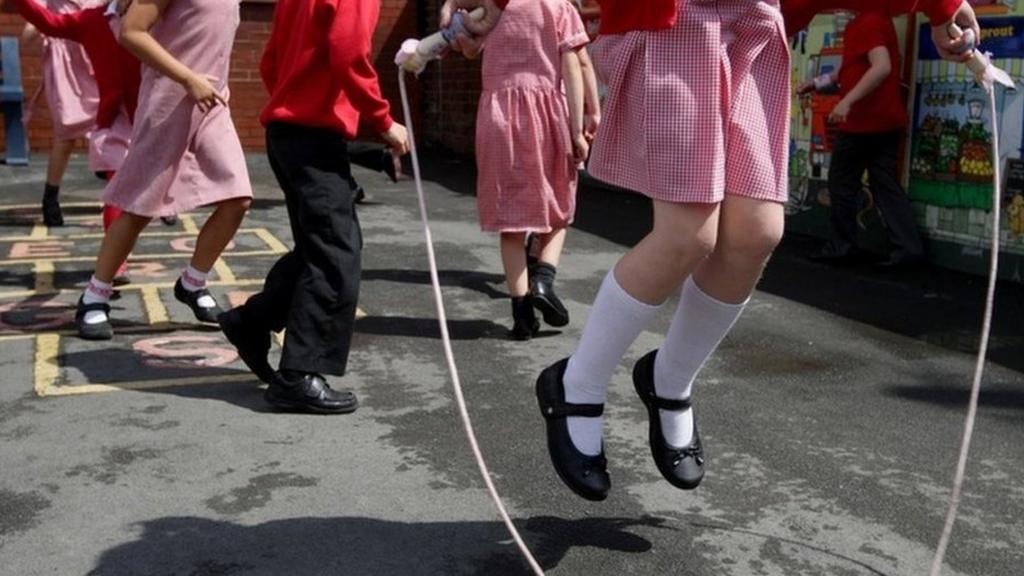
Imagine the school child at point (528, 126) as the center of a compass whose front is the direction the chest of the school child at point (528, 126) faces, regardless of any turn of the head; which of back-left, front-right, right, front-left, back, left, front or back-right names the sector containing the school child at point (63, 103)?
front-left

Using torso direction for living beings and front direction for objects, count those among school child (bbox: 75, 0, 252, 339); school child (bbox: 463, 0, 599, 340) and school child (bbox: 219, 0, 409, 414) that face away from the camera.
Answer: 1

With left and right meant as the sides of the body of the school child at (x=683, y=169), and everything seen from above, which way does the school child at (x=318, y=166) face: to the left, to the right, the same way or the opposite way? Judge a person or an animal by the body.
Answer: to the left

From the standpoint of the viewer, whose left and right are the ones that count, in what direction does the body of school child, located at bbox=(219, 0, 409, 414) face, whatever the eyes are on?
facing to the right of the viewer

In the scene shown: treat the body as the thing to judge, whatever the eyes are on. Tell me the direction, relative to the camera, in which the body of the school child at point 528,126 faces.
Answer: away from the camera

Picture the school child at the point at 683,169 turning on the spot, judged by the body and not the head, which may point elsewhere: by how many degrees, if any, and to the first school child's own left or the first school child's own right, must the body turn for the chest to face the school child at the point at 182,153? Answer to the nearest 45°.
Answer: approximately 180°

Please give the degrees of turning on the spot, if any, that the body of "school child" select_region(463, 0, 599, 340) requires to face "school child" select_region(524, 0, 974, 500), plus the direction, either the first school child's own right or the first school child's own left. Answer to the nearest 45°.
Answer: approximately 180°

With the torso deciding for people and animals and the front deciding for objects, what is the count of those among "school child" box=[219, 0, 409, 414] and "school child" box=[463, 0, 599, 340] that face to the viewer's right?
1

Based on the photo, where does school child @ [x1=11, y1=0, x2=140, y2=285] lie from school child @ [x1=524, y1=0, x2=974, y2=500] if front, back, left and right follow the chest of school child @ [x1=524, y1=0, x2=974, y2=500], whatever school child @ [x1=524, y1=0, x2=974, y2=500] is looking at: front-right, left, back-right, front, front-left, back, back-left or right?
back

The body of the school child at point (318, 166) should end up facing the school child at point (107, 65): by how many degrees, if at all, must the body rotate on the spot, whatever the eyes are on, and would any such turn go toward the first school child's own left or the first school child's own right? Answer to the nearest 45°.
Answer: approximately 90° to the first school child's own left
